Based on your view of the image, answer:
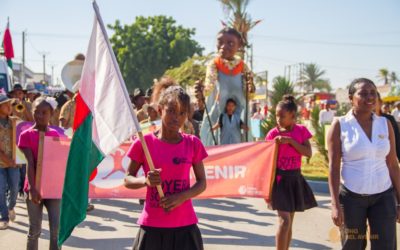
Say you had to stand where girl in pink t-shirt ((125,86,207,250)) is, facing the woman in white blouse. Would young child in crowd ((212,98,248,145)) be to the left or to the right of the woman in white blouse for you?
left

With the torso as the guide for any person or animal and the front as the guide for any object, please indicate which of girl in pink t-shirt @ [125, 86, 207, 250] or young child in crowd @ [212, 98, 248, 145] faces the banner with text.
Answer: the young child in crowd

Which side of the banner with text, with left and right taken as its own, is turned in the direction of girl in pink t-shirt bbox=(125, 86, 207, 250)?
front

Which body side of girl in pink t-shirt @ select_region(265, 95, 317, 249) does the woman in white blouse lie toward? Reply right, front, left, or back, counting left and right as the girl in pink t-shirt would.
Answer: left

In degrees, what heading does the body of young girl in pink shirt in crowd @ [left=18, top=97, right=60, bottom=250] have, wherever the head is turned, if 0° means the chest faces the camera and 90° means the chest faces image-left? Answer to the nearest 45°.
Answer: approximately 315°

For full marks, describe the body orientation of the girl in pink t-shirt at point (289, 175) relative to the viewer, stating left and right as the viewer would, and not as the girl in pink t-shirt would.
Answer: facing the viewer and to the left of the viewer

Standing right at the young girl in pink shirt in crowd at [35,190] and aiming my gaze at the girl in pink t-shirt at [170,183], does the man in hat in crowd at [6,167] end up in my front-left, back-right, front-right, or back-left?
back-left

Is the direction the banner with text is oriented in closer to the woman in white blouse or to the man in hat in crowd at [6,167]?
the woman in white blouse

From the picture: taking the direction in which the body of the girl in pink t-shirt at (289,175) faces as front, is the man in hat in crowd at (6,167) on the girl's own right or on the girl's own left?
on the girl's own right

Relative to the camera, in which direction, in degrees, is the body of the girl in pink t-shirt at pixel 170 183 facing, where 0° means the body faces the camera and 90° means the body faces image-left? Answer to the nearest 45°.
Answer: approximately 0°
